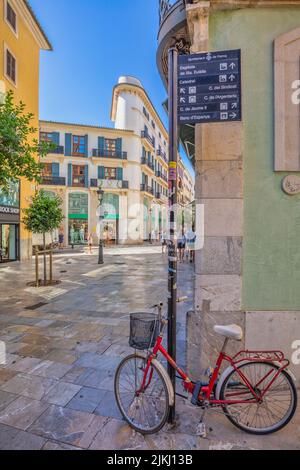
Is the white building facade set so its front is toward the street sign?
yes

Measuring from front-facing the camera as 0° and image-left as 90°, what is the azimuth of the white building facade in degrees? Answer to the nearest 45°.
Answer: approximately 0°

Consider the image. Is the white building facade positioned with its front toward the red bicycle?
yes

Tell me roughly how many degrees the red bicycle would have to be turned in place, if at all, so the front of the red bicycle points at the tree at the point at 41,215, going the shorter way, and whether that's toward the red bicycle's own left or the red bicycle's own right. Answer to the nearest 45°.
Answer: approximately 45° to the red bicycle's own right

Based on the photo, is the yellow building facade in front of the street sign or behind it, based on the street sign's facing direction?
behind

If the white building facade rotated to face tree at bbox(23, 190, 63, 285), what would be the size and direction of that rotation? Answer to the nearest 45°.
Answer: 0° — it already faces it

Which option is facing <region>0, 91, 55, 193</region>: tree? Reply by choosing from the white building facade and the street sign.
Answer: the white building facade

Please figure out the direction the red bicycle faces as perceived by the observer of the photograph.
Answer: facing to the left of the viewer

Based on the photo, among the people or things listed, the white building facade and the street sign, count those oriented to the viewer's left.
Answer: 0

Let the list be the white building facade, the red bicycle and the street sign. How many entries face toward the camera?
2

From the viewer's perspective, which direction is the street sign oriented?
toward the camera

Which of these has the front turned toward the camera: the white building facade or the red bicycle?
the white building facade
